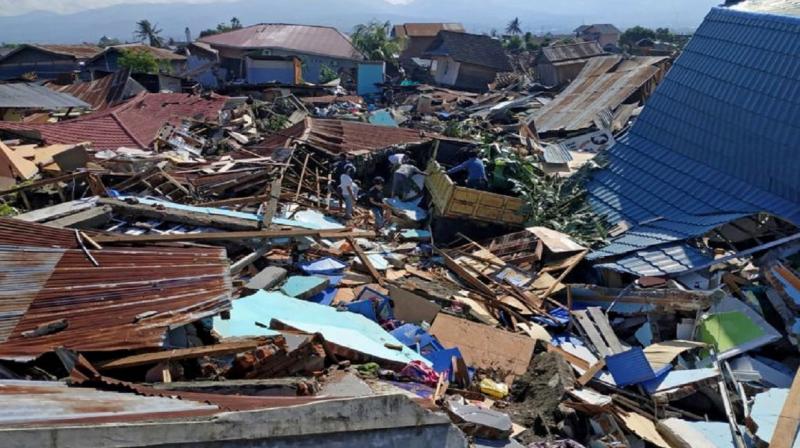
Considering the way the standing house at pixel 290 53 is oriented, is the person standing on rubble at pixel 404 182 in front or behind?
in front

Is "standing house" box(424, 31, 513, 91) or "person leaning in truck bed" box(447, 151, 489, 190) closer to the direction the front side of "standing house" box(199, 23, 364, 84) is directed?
the person leaning in truck bed

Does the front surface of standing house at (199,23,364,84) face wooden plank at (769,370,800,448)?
yes

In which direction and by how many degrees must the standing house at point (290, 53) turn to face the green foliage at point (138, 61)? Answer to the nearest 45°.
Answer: approximately 45° to its right

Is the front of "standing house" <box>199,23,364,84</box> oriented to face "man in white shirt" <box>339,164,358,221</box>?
yes

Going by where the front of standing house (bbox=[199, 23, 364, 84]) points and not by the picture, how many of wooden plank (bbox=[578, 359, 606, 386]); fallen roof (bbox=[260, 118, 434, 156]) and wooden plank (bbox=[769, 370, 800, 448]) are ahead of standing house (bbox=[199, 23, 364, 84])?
3

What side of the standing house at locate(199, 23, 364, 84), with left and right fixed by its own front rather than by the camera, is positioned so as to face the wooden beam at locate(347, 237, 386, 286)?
front

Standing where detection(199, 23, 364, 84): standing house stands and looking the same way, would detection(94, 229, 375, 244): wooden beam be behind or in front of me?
in front

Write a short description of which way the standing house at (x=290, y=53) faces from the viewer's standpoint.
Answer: facing the viewer

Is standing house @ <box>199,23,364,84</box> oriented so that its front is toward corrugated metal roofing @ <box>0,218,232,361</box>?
yes

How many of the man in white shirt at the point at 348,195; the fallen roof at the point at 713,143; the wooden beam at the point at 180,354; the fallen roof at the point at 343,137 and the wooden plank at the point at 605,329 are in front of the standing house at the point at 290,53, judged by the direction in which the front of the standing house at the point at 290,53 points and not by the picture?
5

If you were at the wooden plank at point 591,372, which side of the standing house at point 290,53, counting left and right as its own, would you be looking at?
front

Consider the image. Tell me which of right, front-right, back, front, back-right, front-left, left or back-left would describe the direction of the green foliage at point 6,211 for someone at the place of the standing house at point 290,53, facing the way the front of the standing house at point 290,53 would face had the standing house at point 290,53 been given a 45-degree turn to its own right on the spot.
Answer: front-left

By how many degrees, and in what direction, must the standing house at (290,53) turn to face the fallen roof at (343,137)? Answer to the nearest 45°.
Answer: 0° — it already faces it

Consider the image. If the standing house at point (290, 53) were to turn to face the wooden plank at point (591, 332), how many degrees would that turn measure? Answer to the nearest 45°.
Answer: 0° — it already faces it

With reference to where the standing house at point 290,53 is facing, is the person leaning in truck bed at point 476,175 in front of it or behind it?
in front

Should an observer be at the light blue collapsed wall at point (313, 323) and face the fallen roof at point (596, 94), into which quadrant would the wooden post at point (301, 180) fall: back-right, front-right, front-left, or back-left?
front-left

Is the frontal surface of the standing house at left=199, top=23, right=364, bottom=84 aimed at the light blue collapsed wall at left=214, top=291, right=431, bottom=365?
yes
